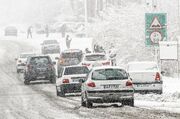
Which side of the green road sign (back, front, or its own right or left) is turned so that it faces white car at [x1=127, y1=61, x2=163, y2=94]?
front

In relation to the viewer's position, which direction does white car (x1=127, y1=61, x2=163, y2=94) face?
facing away from the viewer

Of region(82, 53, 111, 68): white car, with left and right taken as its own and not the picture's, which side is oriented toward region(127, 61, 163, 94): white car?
back

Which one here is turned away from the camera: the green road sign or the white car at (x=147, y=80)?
the white car

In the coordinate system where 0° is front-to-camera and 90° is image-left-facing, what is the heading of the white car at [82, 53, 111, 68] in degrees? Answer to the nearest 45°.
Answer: approximately 180°

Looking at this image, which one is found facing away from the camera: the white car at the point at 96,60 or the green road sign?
the white car

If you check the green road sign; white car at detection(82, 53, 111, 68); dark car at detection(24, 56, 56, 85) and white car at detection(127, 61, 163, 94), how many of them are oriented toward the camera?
1

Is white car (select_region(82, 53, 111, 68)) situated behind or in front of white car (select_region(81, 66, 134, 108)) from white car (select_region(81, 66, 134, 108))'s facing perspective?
in front

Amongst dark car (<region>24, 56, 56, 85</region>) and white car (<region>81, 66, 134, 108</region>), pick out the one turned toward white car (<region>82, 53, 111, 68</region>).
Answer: white car (<region>81, 66, 134, 108</region>)

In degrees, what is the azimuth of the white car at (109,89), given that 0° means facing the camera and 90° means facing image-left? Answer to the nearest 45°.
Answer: approximately 180°

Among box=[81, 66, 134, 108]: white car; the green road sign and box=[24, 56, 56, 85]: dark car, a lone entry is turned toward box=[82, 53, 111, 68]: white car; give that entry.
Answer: box=[81, 66, 134, 108]: white car

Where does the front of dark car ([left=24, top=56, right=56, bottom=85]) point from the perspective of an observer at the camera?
facing away from the viewer
